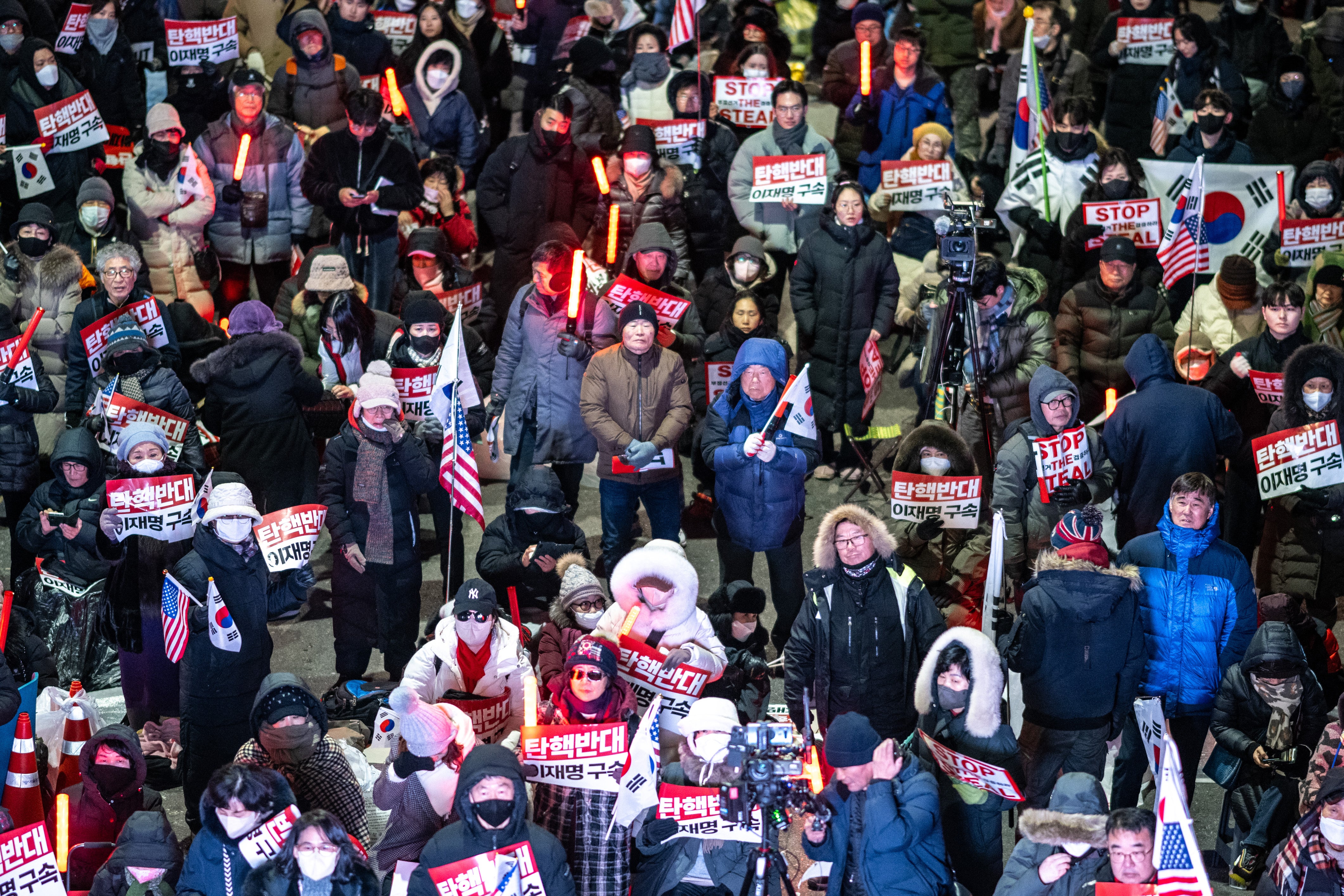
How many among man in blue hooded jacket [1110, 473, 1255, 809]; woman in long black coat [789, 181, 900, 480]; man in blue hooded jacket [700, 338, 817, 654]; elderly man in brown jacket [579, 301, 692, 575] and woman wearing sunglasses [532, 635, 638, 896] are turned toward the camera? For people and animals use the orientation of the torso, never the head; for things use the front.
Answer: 5

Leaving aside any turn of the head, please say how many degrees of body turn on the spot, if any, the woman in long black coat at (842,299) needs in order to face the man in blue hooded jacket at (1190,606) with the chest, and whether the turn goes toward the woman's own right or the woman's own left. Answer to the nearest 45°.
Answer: approximately 45° to the woman's own left

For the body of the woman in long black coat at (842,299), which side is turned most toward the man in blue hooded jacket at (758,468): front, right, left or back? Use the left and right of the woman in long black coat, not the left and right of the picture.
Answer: front

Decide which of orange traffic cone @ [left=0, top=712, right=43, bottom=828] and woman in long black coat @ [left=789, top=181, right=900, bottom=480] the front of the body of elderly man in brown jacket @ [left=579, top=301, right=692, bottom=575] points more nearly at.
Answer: the orange traffic cone

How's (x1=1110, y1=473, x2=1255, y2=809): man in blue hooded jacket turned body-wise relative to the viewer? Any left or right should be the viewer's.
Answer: facing the viewer

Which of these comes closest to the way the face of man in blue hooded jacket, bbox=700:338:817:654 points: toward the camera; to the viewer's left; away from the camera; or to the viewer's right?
toward the camera

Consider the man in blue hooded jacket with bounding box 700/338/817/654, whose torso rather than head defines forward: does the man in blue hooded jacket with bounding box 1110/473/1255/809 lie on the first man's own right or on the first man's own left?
on the first man's own left

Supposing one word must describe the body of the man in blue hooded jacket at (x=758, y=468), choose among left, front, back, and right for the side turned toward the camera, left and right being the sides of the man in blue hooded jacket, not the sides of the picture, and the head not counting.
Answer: front

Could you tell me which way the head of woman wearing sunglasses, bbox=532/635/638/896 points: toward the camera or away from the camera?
toward the camera

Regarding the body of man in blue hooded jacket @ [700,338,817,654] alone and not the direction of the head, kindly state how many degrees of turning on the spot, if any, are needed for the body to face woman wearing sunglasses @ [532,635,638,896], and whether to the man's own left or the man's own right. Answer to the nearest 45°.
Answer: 0° — they already face them

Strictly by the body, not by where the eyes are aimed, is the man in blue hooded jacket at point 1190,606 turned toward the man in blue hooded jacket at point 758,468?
no

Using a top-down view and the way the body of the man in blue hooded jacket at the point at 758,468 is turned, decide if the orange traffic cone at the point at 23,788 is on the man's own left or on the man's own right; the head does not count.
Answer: on the man's own right

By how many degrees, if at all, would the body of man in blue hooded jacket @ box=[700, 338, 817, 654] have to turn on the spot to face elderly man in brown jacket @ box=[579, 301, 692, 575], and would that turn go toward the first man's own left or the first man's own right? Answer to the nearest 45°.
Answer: approximately 135° to the first man's own right

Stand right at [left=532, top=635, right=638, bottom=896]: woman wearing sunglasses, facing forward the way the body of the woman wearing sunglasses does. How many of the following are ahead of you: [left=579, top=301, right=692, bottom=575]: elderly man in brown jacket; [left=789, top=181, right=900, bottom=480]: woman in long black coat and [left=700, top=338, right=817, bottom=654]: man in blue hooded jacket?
0

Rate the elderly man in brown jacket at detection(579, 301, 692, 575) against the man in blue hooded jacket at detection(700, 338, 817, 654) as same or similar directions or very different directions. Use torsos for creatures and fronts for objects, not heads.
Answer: same or similar directions

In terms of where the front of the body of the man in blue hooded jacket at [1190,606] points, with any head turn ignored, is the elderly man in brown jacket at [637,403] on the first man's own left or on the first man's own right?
on the first man's own right

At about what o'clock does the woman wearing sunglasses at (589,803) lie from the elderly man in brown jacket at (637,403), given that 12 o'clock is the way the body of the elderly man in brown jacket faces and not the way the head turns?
The woman wearing sunglasses is roughly at 12 o'clock from the elderly man in brown jacket.
